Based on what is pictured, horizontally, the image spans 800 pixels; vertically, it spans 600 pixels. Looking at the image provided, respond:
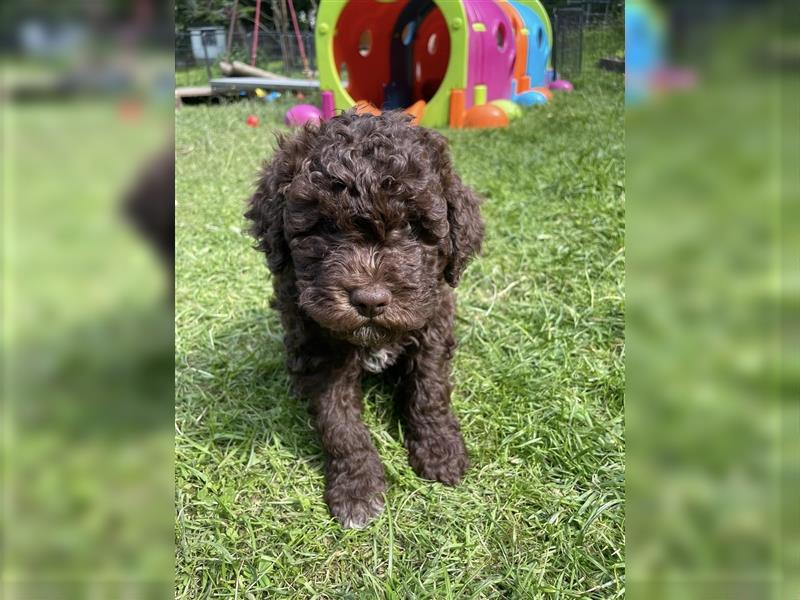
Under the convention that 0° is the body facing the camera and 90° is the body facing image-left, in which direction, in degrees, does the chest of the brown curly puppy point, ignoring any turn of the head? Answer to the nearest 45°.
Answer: approximately 0°

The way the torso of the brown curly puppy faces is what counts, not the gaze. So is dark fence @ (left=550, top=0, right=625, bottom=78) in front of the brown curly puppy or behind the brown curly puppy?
behind

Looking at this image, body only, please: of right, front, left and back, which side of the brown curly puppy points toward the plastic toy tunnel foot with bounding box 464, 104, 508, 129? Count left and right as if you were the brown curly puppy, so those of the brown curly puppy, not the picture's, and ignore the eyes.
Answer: back

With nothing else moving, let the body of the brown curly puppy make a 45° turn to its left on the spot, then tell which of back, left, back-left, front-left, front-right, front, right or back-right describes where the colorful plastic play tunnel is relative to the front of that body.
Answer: back-left

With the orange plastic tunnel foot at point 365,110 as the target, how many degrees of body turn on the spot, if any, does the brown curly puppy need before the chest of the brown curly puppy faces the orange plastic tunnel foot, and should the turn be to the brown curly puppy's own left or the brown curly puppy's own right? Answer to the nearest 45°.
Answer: approximately 180°

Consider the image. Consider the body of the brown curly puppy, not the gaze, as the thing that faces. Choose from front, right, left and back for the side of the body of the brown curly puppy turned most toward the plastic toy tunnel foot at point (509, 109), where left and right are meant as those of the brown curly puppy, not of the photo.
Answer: back

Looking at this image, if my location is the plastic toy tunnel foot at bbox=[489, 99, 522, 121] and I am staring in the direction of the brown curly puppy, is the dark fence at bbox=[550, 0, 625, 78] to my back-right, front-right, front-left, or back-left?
back-left
